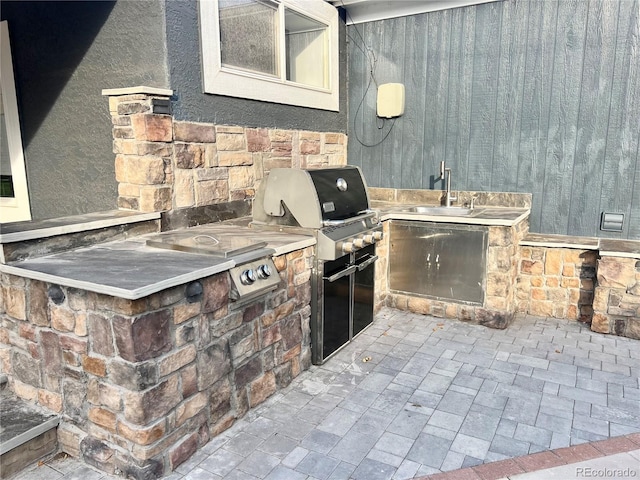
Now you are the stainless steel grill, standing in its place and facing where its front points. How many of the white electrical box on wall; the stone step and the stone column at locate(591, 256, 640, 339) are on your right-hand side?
1

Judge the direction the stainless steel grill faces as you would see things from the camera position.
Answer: facing the viewer and to the right of the viewer

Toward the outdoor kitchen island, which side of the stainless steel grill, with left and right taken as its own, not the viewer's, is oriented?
right

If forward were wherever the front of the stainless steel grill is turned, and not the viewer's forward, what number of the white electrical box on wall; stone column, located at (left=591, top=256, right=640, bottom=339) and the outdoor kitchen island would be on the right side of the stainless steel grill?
1

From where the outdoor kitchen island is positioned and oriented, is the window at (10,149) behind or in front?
behind

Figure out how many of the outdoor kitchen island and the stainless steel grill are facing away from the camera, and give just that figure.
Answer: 0

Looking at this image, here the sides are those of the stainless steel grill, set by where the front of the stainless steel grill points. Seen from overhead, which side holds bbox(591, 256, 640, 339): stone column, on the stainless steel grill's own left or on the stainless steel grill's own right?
on the stainless steel grill's own left

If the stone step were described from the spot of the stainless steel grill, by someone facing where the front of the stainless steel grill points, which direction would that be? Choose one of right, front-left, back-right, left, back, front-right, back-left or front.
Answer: right

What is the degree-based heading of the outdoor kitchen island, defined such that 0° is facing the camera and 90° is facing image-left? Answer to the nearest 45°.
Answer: approximately 315°

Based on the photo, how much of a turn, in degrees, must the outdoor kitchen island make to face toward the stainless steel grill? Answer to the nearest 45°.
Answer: approximately 90° to its left
